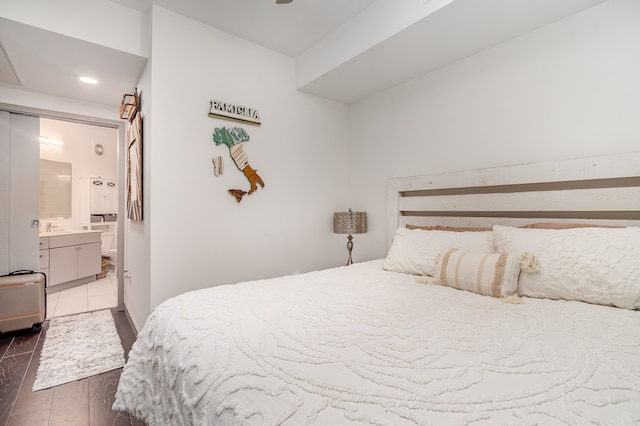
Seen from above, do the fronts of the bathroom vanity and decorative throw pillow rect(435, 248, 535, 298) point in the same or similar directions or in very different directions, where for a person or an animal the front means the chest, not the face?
very different directions

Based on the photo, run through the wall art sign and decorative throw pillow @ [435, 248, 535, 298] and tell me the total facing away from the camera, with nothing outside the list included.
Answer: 0

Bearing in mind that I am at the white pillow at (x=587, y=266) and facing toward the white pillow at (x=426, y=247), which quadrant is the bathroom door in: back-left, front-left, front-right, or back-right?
front-left

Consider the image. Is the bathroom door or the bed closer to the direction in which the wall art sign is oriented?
the bed

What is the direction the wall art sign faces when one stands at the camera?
facing the viewer and to the right of the viewer

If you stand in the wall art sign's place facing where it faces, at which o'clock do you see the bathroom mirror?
The bathroom mirror is roughly at 6 o'clock from the wall art sign.

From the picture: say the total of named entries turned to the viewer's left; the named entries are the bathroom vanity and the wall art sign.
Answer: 0

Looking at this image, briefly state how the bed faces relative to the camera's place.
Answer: facing the viewer and to the left of the viewer

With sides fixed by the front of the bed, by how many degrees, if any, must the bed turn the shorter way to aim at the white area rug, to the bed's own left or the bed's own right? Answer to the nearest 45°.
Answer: approximately 45° to the bed's own right

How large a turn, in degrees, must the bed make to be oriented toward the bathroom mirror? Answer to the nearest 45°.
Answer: approximately 90° to its right

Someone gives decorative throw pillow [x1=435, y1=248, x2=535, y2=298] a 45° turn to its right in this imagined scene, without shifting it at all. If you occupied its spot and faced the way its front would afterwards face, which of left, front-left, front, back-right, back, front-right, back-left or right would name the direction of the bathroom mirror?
front

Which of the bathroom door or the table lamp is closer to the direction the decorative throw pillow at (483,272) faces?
the bathroom door
